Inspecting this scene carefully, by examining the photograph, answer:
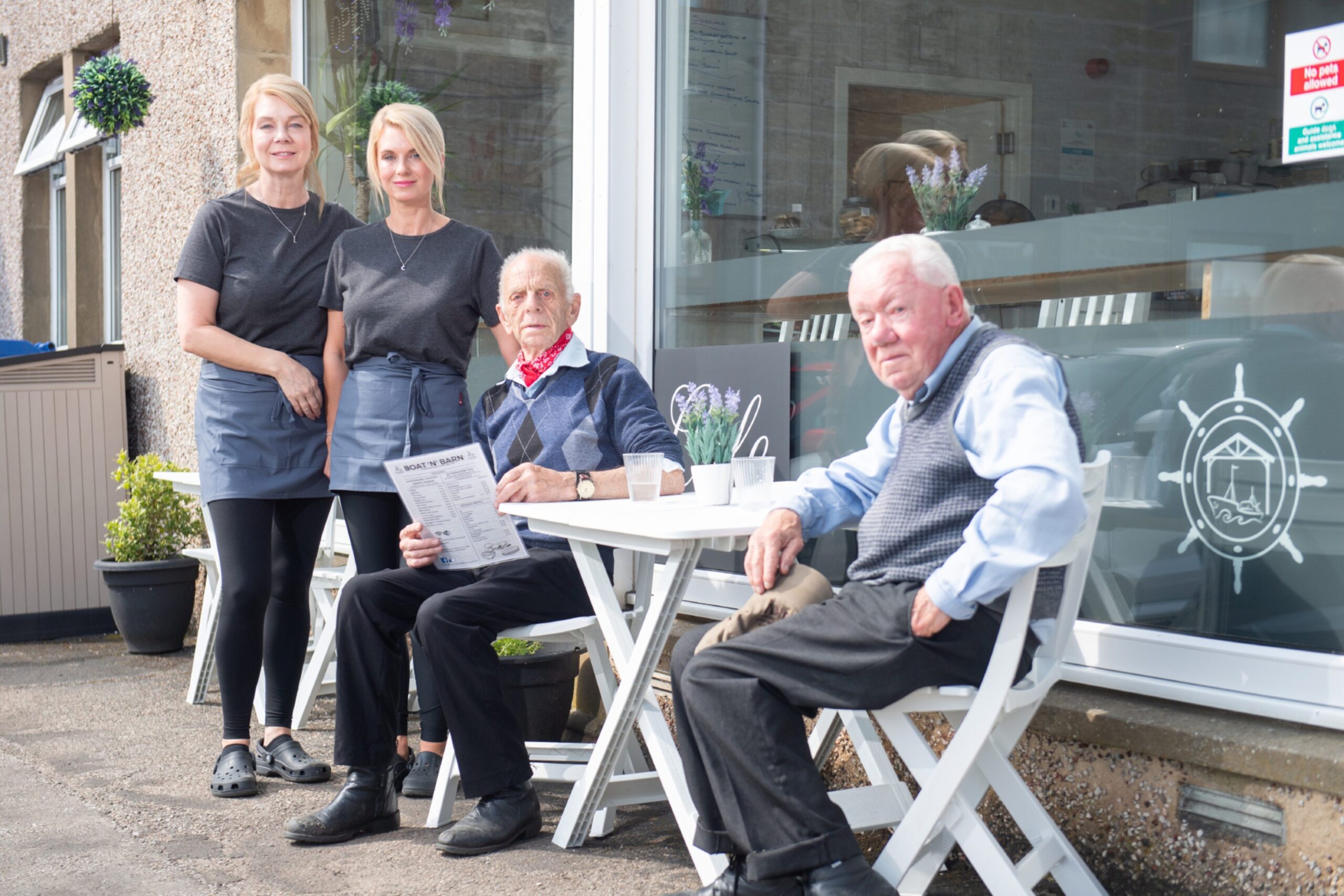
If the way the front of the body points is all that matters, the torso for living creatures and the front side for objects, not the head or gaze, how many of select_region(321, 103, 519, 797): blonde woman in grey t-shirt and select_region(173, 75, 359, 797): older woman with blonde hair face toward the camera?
2

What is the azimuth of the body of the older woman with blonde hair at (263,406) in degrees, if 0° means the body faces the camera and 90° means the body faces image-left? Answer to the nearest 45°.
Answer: approximately 0°

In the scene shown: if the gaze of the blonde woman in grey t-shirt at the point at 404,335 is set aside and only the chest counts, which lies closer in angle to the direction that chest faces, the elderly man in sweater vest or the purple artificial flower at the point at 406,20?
the elderly man in sweater vest

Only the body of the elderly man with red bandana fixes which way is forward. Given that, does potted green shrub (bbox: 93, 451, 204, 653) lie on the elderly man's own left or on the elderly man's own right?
on the elderly man's own right

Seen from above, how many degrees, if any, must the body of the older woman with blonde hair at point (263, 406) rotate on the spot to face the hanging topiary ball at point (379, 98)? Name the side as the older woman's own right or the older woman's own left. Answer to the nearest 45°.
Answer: approximately 180°

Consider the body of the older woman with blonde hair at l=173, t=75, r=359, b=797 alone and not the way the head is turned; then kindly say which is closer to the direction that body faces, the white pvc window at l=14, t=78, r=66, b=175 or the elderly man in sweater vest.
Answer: the elderly man in sweater vest

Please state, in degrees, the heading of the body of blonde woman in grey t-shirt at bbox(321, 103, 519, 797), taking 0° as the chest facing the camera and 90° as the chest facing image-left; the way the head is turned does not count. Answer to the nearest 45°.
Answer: approximately 0°

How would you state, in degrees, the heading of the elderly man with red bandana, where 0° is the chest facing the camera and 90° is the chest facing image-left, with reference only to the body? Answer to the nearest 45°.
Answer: approximately 45°

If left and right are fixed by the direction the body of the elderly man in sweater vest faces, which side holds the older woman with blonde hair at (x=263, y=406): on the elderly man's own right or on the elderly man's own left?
on the elderly man's own right
